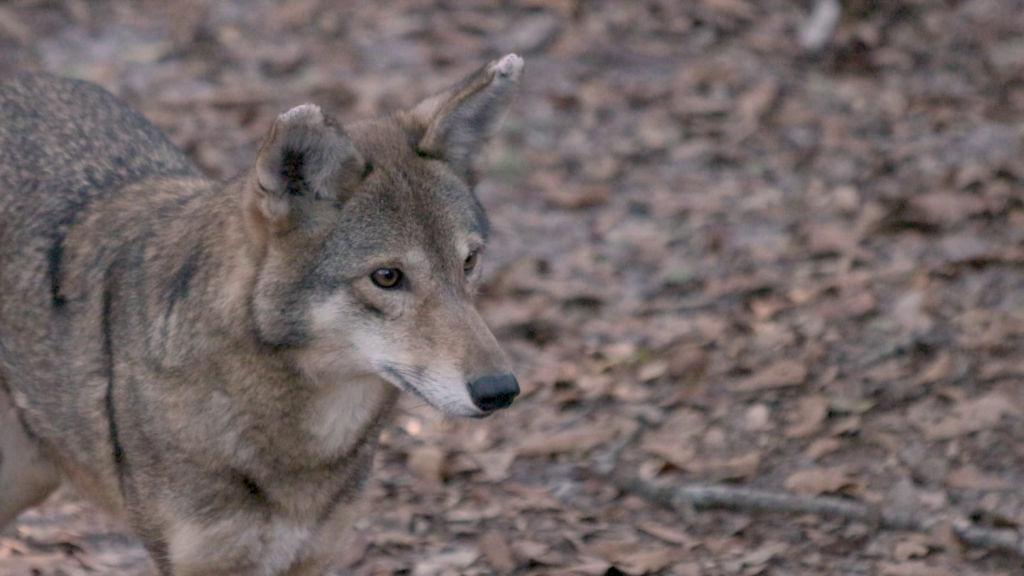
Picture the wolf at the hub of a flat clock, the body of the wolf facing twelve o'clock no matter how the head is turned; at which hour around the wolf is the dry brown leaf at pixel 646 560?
The dry brown leaf is roughly at 10 o'clock from the wolf.

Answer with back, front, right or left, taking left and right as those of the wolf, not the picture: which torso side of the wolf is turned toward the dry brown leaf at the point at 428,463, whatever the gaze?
left

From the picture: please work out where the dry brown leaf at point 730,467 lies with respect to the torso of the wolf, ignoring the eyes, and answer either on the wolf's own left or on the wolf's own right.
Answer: on the wolf's own left

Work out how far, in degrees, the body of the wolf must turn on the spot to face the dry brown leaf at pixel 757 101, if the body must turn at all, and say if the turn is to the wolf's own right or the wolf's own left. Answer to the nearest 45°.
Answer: approximately 90° to the wolf's own left

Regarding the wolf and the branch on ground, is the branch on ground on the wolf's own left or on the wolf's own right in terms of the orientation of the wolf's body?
on the wolf's own left

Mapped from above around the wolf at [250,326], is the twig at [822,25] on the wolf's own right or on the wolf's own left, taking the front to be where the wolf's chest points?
on the wolf's own left

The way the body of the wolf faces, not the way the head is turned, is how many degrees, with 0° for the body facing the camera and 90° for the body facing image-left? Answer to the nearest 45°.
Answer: approximately 315°

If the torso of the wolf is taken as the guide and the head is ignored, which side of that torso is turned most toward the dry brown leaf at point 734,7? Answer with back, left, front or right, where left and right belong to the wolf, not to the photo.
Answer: left

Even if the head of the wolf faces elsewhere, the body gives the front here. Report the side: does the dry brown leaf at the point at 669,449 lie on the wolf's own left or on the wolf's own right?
on the wolf's own left

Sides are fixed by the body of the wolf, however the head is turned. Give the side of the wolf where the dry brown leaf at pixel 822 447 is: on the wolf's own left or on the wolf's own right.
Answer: on the wolf's own left

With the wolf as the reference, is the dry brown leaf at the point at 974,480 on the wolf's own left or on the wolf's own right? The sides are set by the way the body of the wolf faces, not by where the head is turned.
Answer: on the wolf's own left

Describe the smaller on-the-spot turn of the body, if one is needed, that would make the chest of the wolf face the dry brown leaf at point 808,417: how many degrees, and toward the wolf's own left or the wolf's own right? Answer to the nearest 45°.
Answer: approximately 90° to the wolf's own left
